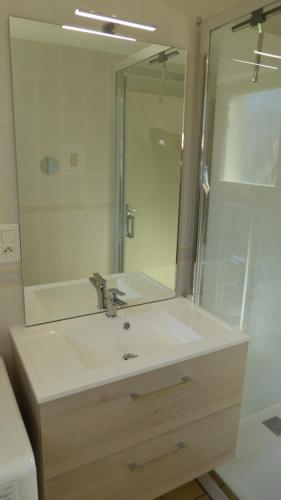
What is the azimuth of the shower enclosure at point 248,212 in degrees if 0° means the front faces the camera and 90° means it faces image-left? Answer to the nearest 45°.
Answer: approximately 45°

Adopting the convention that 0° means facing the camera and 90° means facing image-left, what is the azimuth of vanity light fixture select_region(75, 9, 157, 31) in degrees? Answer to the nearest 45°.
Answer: approximately 315°

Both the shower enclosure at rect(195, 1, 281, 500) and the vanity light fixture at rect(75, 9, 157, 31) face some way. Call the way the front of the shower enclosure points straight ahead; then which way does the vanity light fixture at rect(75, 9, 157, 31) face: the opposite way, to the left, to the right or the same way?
to the left

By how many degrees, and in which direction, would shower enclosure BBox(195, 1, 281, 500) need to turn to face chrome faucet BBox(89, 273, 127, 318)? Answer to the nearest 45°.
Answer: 0° — it already faces it

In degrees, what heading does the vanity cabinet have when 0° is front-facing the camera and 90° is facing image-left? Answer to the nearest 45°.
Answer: approximately 315°

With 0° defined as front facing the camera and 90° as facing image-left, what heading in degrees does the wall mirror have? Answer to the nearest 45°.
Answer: approximately 315°
